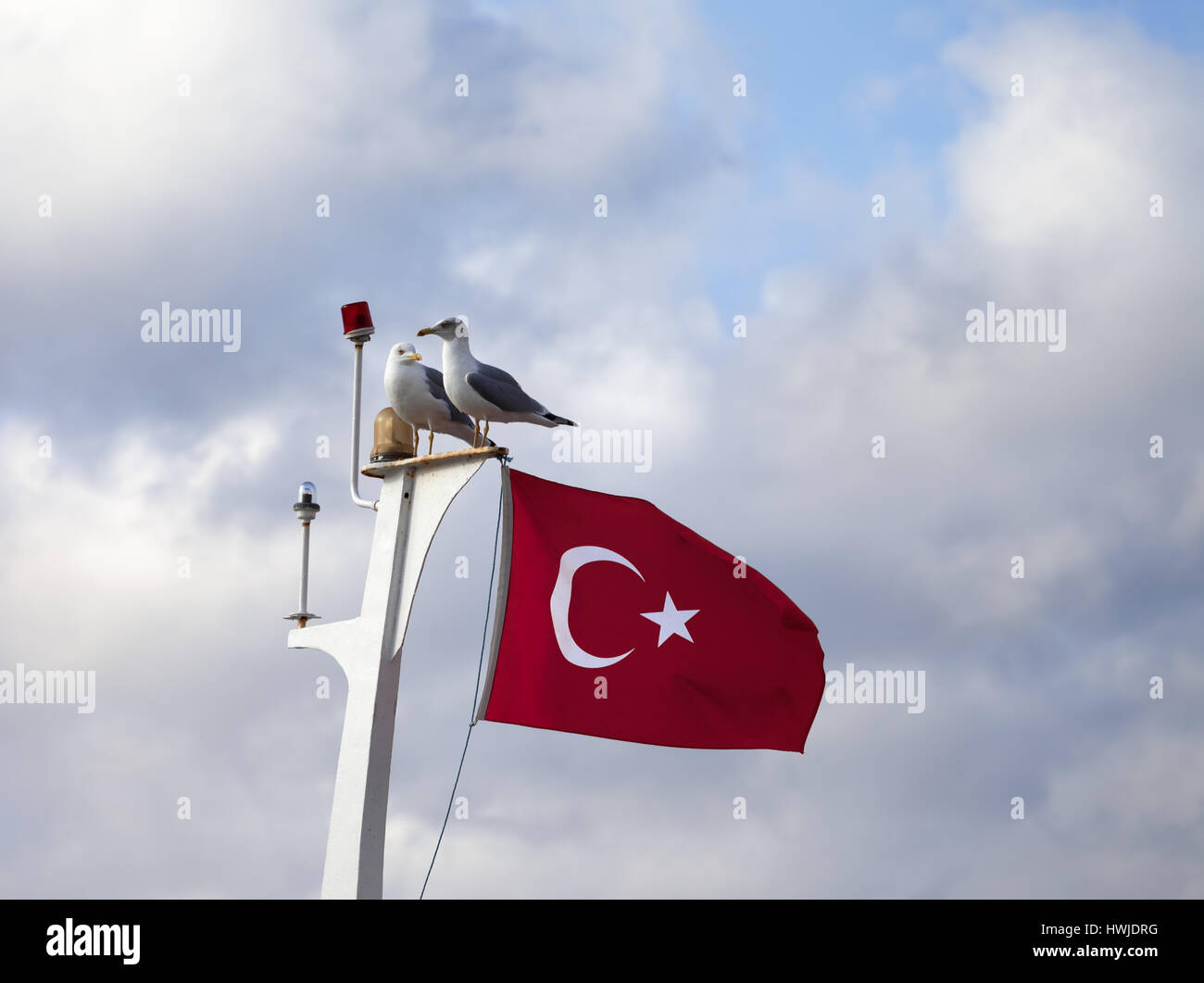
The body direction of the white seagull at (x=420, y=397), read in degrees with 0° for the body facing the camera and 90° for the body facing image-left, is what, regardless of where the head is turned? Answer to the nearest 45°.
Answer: approximately 45°

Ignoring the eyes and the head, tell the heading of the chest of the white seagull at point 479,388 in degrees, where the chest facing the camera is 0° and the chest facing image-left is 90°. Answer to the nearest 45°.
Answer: approximately 90°

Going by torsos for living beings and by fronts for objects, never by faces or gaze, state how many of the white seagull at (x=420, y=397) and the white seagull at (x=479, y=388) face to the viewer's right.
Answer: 0

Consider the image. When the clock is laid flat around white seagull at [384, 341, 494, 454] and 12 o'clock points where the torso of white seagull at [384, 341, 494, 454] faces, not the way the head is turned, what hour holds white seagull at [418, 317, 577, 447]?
white seagull at [418, 317, 577, 447] is roughly at 9 o'clock from white seagull at [384, 341, 494, 454].
